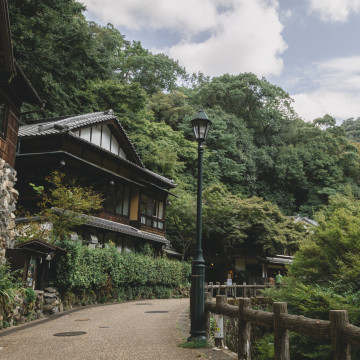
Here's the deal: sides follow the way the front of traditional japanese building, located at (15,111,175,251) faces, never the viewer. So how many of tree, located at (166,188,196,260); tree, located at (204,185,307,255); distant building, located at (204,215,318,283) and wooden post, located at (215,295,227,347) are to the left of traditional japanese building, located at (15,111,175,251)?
3

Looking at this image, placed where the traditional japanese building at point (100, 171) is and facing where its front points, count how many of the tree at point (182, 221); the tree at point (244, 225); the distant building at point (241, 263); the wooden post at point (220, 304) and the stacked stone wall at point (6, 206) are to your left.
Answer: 3

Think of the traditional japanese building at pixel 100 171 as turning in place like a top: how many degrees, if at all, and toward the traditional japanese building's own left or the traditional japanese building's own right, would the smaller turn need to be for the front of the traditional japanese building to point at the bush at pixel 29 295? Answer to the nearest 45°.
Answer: approximately 45° to the traditional japanese building's own right

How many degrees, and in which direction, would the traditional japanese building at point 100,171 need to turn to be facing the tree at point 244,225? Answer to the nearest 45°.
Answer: approximately 90° to its left

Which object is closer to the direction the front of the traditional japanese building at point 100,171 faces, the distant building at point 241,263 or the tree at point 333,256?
the tree

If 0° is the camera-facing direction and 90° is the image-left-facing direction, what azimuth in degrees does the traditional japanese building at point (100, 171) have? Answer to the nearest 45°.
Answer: approximately 315°

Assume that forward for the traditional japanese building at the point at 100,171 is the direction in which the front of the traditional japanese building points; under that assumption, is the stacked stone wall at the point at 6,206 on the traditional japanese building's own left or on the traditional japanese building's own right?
on the traditional japanese building's own right
